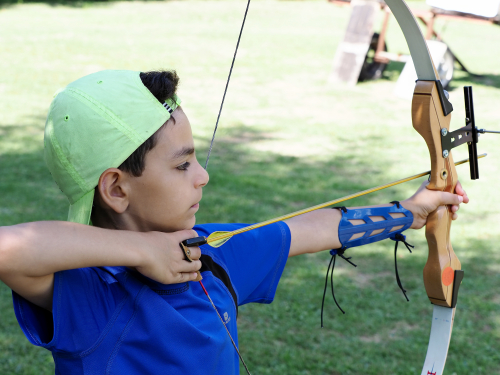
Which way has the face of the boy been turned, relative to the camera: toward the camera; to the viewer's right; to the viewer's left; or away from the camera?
to the viewer's right

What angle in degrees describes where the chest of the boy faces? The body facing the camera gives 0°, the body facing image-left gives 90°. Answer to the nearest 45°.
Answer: approximately 315°
